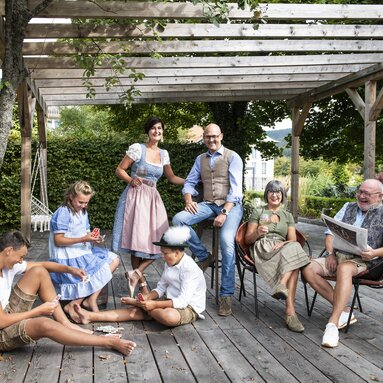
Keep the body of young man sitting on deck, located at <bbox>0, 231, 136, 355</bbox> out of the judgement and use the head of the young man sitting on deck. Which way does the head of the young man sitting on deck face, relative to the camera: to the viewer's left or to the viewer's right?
to the viewer's right

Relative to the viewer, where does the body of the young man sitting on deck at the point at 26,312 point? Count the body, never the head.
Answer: to the viewer's right

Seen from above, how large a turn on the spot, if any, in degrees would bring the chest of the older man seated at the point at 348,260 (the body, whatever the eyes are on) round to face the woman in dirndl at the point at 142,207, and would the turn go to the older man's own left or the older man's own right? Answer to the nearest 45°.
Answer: approximately 45° to the older man's own right

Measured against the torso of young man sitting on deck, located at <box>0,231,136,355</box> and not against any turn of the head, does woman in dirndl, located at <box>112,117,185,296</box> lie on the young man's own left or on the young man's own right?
on the young man's own left

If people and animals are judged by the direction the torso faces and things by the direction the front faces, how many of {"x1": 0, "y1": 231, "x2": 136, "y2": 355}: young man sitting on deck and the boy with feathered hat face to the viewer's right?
1

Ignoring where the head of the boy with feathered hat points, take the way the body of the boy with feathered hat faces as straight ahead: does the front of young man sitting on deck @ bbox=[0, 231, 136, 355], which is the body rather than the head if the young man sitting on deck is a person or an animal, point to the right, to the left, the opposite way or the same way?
the opposite way

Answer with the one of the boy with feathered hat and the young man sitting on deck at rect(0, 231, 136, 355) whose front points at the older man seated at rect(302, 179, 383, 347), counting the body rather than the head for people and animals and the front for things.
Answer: the young man sitting on deck

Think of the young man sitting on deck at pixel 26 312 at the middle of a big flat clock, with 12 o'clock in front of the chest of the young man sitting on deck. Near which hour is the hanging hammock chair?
The hanging hammock chair is roughly at 9 o'clock from the young man sitting on deck.

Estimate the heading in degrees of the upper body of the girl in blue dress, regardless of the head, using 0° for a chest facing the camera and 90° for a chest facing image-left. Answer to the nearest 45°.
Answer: approximately 315°

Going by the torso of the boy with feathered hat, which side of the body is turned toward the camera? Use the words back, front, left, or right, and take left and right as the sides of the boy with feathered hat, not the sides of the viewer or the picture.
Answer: left

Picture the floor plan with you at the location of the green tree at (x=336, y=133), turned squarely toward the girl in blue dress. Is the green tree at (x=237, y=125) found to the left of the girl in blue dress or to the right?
right
